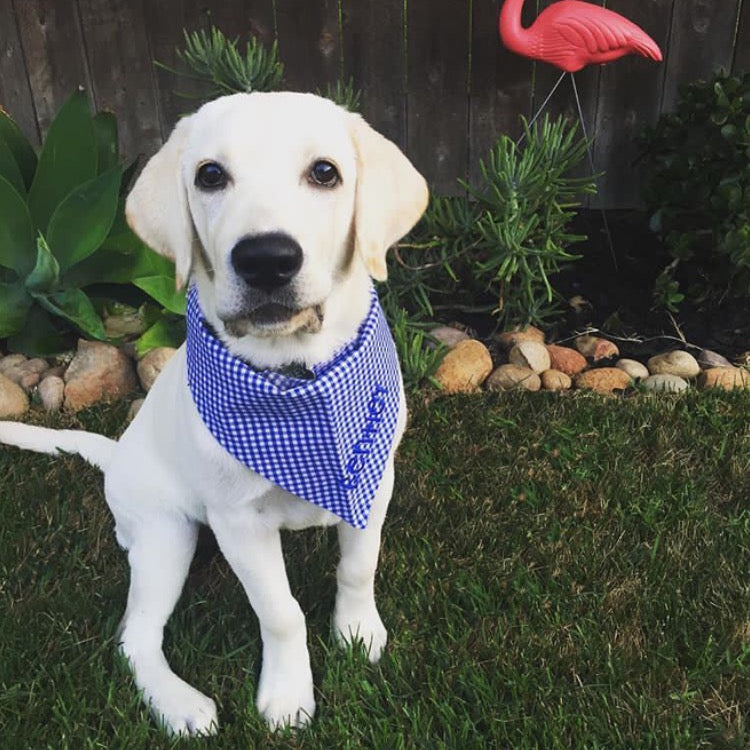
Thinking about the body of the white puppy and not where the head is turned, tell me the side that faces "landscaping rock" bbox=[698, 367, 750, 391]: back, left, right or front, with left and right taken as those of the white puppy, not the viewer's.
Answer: left

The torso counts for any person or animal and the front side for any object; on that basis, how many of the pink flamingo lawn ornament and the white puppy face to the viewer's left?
1

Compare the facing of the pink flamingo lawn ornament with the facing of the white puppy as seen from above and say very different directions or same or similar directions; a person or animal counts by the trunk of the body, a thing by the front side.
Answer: very different directions

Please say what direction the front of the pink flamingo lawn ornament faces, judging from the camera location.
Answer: facing to the left of the viewer

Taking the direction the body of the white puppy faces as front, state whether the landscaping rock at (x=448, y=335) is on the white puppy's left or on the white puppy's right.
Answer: on the white puppy's left

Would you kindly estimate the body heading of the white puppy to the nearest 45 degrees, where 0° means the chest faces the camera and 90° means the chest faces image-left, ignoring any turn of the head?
approximately 315°
